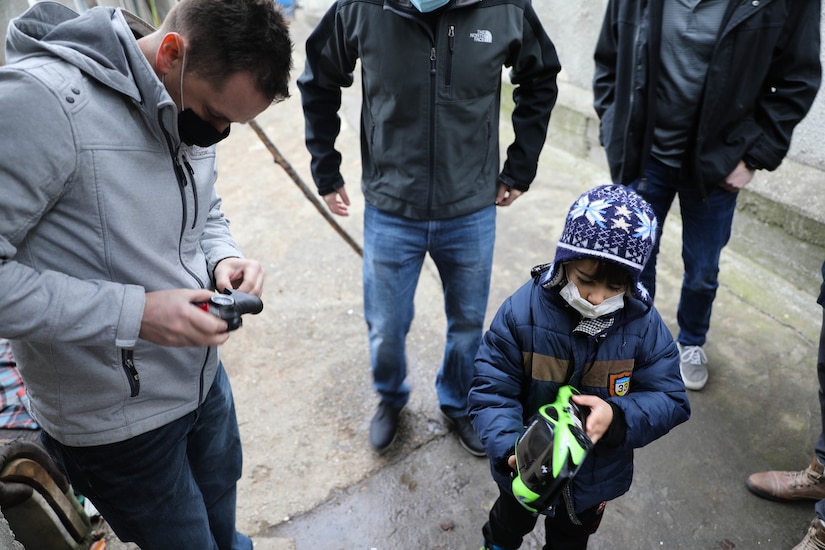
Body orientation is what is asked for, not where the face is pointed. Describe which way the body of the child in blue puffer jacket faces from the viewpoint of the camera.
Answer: toward the camera

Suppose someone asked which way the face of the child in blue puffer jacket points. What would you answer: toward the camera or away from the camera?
toward the camera

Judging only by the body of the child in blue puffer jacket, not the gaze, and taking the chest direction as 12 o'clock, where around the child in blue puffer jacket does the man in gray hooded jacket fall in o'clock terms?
The man in gray hooded jacket is roughly at 2 o'clock from the child in blue puffer jacket.

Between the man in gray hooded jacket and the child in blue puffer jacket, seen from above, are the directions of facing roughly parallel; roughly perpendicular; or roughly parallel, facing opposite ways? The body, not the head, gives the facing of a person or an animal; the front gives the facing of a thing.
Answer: roughly perpendicular

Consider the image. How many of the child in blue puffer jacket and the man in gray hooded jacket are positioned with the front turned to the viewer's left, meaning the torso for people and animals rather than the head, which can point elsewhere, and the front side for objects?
0

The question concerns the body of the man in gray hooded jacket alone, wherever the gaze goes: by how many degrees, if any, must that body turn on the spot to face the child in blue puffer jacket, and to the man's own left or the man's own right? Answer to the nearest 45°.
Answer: approximately 45° to the man's own left

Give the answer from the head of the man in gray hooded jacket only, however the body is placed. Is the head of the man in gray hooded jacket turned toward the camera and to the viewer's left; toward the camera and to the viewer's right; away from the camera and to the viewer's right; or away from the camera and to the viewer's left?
toward the camera and to the viewer's right
